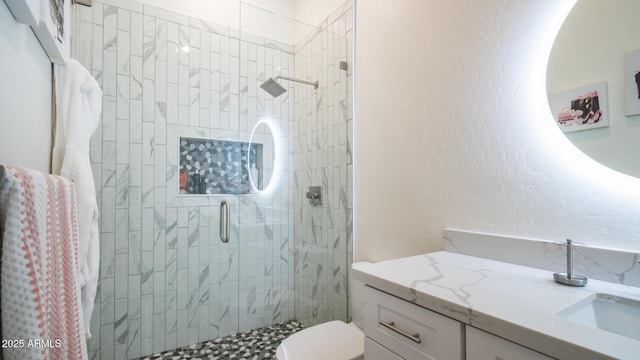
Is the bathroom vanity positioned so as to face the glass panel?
no

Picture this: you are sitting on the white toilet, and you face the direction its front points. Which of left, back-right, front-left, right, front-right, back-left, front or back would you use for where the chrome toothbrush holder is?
left

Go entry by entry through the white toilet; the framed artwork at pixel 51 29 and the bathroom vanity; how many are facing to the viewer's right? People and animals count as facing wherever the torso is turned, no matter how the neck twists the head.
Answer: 1

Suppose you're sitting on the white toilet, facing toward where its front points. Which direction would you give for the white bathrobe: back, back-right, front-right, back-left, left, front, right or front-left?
front-right

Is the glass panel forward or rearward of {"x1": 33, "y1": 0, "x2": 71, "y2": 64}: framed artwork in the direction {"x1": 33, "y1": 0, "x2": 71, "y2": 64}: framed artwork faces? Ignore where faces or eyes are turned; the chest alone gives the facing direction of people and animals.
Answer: forward

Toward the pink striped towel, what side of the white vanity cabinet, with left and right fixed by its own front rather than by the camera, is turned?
front

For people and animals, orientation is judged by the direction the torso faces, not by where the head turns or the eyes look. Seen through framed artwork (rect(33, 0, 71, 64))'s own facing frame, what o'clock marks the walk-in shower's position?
The walk-in shower is roughly at 11 o'clock from the framed artwork.

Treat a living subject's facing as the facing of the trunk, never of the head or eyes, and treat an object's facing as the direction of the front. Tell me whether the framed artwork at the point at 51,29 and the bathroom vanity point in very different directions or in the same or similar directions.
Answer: very different directions

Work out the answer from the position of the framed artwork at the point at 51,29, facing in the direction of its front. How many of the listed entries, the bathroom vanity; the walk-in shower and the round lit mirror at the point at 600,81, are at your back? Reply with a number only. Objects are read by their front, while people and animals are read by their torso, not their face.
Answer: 0

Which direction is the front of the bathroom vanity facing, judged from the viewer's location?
facing the viewer and to the left of the viewer

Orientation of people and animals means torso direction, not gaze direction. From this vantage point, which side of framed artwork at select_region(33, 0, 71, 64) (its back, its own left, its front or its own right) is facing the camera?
right
